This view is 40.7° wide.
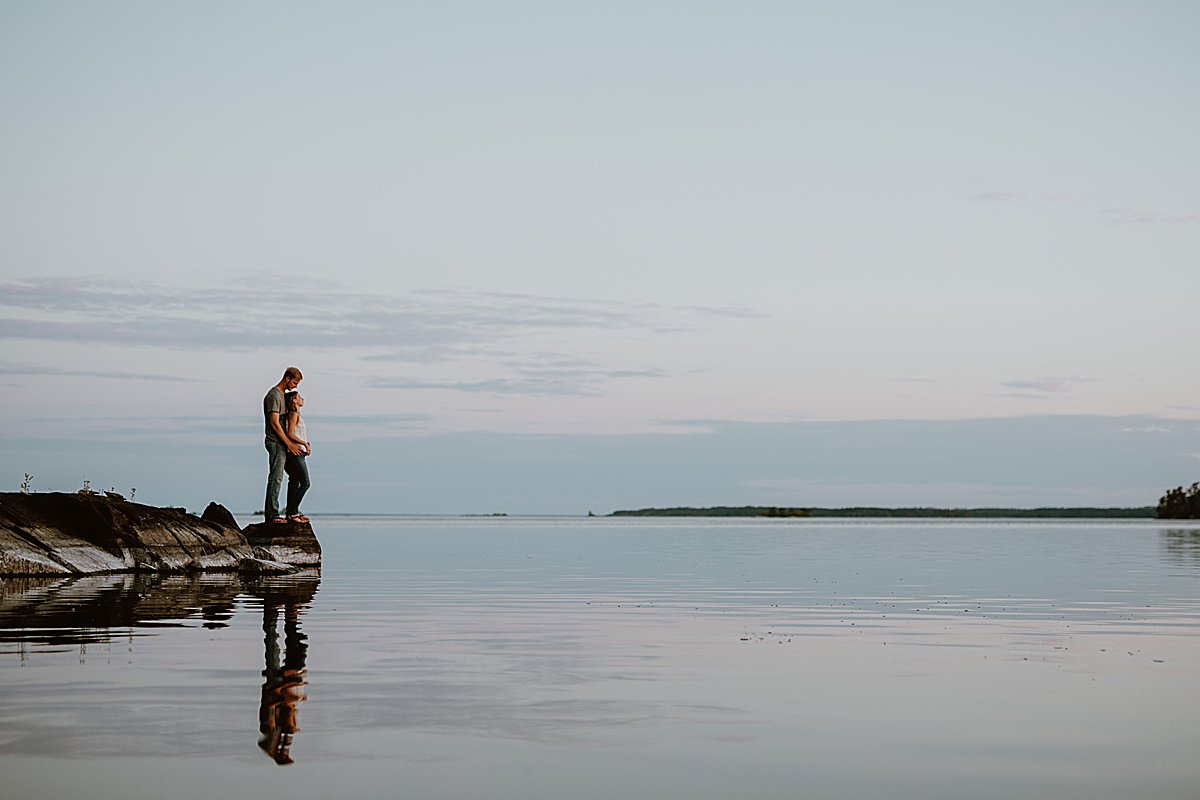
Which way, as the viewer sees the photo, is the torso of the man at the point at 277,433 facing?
to the viewer's right

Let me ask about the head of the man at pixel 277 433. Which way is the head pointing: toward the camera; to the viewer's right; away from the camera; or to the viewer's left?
to the viewer's right

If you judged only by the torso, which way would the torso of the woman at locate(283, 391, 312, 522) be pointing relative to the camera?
to the viewer's right
